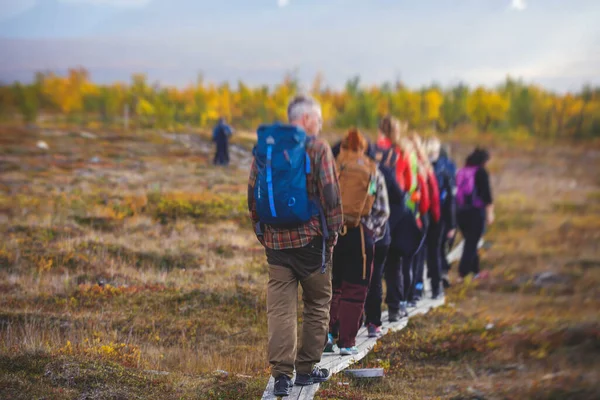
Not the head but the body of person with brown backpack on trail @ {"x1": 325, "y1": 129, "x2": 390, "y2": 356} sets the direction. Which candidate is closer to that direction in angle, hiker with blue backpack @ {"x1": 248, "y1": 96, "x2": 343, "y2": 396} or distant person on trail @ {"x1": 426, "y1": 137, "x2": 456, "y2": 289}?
the distant person on trail

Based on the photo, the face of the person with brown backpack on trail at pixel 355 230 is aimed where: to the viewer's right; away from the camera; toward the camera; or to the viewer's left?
away from the camera

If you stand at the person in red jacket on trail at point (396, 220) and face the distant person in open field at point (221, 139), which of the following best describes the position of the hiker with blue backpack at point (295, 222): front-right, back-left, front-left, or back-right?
back-left

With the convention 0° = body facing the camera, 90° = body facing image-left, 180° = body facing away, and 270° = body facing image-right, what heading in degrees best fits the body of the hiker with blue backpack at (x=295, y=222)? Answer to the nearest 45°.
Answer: approximately 225°

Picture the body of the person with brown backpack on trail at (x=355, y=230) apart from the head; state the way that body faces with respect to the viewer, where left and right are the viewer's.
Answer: facing away from the viewer and to the right of the viewer

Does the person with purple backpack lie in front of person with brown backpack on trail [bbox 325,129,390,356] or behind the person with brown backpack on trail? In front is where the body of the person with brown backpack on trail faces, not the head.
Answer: in front

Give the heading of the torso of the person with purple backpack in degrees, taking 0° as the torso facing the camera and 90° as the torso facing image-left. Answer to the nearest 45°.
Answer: approximately 225°

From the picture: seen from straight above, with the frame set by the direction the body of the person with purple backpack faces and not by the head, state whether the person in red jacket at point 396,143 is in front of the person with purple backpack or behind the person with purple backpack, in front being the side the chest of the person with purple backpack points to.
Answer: behind

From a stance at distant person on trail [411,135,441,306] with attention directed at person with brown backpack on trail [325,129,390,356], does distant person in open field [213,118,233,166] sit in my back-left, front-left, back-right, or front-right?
back-right

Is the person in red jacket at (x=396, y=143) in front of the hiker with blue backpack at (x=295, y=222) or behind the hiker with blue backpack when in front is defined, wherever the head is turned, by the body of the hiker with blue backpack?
in front
